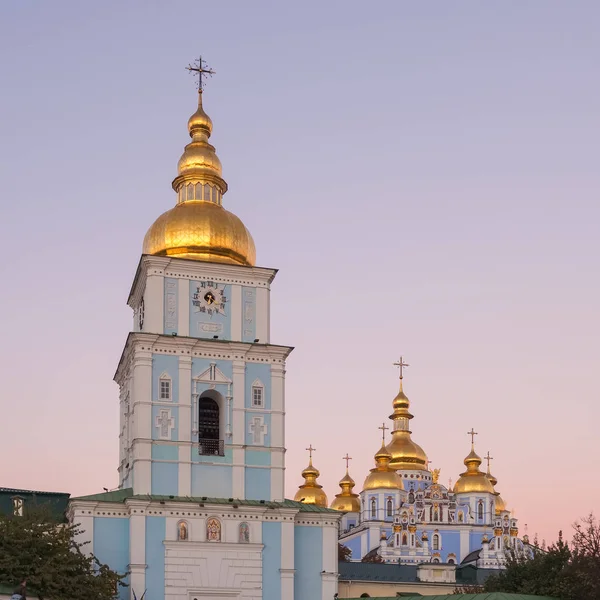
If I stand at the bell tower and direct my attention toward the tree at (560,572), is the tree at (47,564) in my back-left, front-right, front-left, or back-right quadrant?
back-right

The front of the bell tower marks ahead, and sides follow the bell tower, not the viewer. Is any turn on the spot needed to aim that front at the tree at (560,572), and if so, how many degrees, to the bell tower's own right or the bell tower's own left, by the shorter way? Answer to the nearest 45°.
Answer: approximately 90° to the bell tower's own left

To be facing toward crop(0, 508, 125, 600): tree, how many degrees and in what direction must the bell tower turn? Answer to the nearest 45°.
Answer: approximately 45° to its right

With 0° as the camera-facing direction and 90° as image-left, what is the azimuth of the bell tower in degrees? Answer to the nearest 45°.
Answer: approximately 0°
